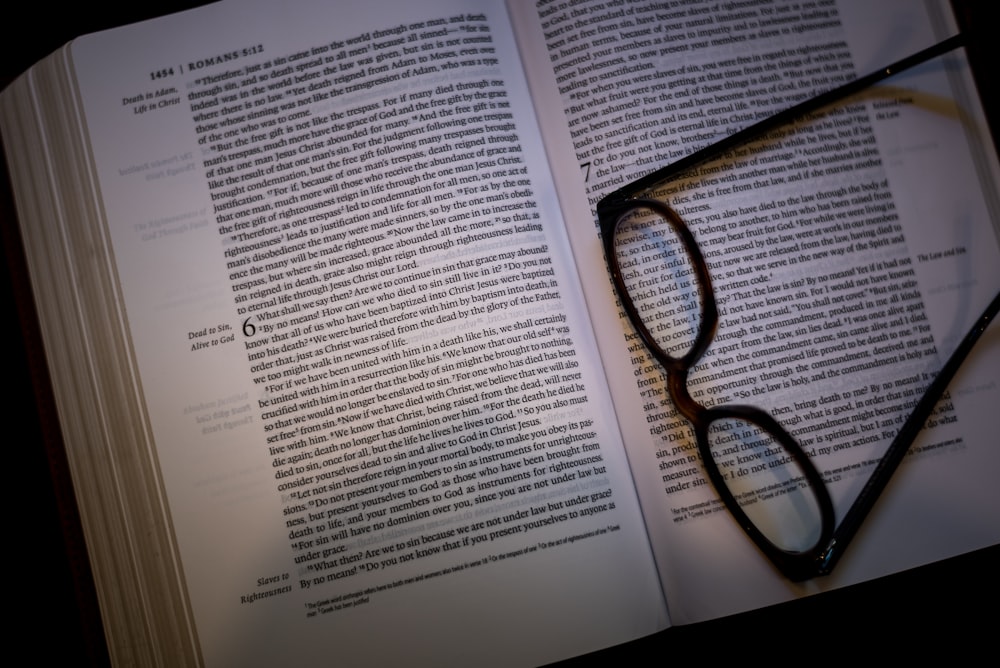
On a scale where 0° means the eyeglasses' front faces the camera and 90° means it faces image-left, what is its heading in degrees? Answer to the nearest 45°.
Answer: approximately 45°
